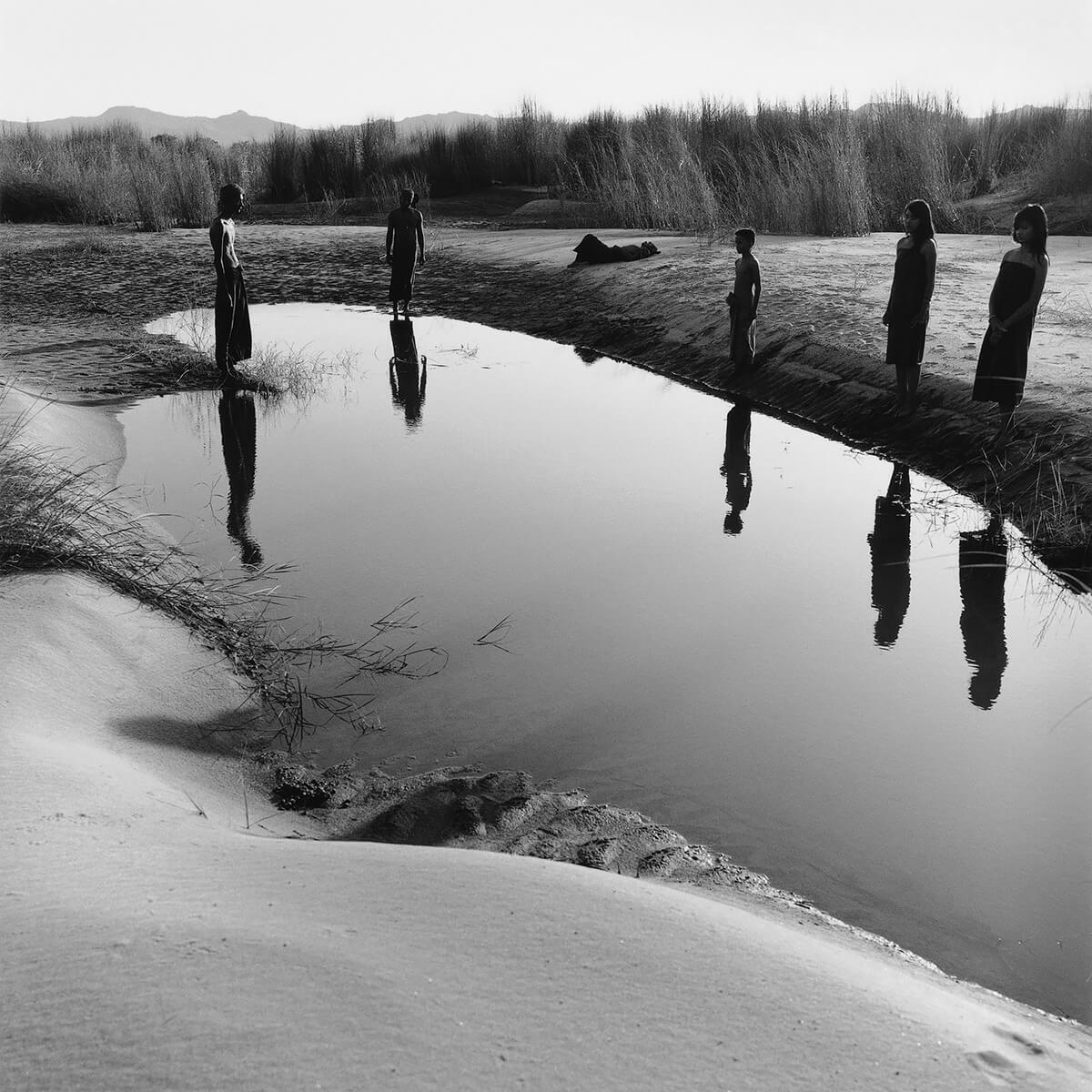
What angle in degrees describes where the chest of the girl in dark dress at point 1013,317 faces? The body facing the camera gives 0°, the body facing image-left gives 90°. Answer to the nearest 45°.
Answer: approximately 45°

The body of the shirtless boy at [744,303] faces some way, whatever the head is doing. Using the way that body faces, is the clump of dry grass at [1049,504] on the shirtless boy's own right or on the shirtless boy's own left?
on the shirtless boy's own left

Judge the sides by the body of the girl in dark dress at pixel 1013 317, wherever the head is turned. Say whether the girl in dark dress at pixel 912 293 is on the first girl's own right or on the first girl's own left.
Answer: on the first girl's own right

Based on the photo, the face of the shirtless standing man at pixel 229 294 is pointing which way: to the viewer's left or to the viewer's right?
to the viewer's right

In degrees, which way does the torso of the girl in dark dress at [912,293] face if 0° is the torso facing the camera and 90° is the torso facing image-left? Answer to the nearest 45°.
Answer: approximately 45°

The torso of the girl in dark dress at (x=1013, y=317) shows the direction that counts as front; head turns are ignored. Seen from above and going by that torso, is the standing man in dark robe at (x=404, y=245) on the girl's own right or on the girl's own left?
on the girl's own right

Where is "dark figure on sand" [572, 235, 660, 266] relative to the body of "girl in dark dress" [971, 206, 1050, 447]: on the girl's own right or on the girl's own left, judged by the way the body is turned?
on the girl's own right

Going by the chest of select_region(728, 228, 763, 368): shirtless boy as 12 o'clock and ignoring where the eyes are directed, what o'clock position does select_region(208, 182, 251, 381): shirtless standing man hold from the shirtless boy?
The shirtless standing man is roughly at 1 o'clock from the shirtless boy.

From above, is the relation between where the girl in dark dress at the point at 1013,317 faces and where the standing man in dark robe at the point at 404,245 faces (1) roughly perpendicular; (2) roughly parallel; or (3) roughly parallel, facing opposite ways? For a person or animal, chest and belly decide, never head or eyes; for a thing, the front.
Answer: roughly perpendicular

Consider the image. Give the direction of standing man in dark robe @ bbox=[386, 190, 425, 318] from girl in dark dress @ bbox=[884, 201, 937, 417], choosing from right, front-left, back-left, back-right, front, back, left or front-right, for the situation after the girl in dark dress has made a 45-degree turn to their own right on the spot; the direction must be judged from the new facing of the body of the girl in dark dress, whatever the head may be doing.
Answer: front-right
